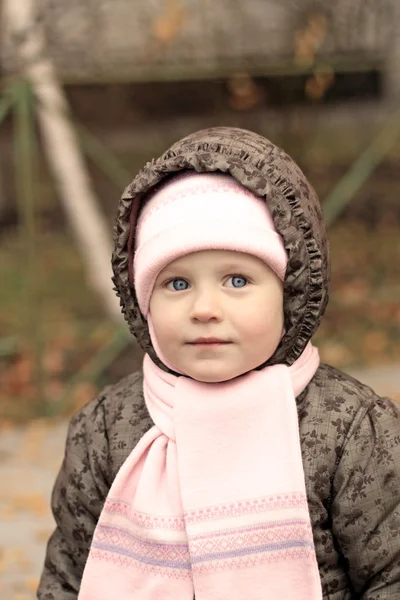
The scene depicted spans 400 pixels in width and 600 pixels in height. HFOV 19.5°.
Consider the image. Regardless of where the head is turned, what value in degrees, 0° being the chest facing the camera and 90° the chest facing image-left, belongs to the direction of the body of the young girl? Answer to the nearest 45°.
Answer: approximately 0°
